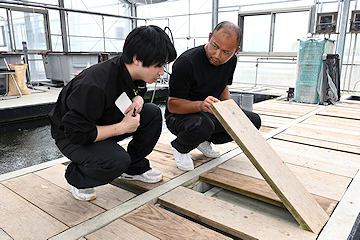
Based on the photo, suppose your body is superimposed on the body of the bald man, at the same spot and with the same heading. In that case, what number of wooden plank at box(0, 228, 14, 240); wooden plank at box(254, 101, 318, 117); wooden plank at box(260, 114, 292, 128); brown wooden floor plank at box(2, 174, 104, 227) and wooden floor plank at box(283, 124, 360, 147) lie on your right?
2

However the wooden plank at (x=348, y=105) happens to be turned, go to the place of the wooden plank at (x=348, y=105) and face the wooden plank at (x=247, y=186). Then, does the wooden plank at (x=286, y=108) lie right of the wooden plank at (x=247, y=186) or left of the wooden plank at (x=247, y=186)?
right

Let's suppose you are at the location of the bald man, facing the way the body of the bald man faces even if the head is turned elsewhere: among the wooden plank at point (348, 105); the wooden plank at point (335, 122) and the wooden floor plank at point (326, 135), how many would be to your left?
3

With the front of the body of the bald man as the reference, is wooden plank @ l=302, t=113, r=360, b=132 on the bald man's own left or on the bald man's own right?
on the bald man's own left

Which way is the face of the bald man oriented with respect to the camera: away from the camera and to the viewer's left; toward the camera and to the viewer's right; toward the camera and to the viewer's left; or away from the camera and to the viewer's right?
toward the camera and to the viewer's left

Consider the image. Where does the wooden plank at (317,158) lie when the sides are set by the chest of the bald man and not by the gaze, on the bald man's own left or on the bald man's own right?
on the bald man's own left

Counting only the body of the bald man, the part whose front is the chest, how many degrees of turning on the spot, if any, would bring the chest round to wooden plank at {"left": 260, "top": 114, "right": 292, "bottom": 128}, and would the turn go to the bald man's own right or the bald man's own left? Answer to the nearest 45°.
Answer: approximately 90° to the bald man's own left

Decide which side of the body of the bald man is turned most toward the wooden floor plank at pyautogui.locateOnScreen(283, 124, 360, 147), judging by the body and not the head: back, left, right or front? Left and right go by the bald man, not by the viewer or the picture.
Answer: left

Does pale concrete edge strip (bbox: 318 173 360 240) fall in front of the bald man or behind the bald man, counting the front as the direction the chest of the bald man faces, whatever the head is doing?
in front
